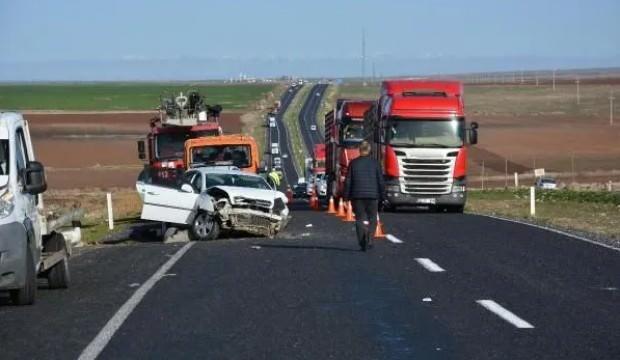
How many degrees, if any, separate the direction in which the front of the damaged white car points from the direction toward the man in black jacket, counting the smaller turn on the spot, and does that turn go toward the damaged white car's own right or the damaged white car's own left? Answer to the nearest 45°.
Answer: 0° — it already faces them

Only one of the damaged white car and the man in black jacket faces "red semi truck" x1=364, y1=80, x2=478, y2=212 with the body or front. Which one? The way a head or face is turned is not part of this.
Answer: the man in black jacket

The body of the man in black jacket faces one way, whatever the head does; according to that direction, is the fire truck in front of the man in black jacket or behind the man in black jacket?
in front

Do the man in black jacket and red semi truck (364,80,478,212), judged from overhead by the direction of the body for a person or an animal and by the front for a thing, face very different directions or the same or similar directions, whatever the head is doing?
very different directions

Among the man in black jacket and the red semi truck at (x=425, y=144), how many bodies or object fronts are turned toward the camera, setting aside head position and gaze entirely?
1

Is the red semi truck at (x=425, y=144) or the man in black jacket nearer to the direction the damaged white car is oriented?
the man in black jacket

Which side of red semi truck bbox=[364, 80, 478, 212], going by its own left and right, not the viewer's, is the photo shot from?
front

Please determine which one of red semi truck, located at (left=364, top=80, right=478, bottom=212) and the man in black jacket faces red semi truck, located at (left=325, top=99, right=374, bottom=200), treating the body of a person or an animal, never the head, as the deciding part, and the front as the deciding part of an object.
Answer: the man in black jacket

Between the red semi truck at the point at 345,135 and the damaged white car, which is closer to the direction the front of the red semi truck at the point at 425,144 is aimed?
the damaged white car

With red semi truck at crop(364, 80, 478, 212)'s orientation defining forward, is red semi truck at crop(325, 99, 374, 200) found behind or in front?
behind

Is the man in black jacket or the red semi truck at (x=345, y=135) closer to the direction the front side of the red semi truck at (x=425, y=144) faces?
the man in black jacket

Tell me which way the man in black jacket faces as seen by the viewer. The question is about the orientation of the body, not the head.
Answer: away from the camera

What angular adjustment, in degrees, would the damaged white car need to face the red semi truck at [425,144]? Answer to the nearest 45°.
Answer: approximately 90° to its left

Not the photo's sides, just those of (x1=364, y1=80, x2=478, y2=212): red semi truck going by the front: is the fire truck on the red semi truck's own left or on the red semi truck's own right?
on the red semi truck's own right

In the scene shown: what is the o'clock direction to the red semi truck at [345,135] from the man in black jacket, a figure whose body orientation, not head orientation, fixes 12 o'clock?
The red semi truck is roughly at 12 o'clock from the man in black jacket.

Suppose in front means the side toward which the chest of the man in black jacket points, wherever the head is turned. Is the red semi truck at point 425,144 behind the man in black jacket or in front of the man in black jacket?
in front

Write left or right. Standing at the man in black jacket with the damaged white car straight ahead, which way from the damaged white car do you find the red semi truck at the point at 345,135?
right
